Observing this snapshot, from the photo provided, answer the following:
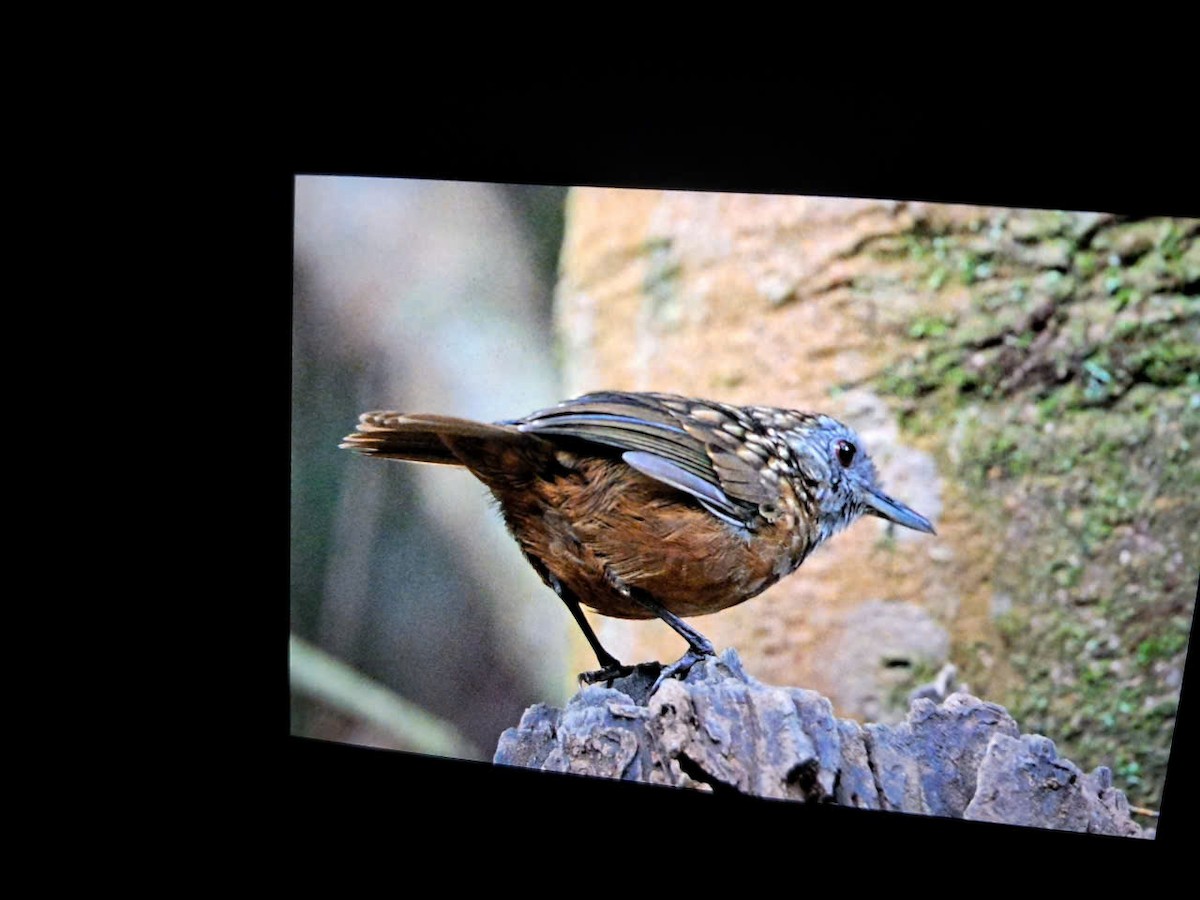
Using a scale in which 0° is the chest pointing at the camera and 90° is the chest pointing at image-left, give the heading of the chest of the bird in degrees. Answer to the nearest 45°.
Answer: approximately 270°
